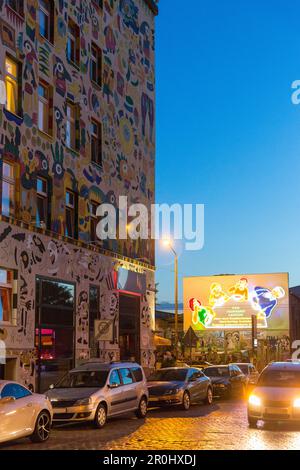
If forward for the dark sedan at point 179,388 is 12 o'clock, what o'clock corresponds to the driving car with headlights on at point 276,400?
The driving car with headlights on is roughly at 10 o'clock from the dark sedan.

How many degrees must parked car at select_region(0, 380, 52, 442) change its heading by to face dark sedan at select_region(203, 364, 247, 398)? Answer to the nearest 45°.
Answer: approximately 180°

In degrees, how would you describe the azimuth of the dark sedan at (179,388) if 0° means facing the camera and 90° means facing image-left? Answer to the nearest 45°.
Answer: approximately 45°

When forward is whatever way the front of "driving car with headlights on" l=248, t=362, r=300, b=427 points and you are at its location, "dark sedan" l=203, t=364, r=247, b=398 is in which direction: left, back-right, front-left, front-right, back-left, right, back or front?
back

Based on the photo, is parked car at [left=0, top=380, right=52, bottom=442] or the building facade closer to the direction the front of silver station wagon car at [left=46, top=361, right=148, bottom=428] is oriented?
the parked car

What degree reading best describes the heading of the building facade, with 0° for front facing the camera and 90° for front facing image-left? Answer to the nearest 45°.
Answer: approximately 315°
